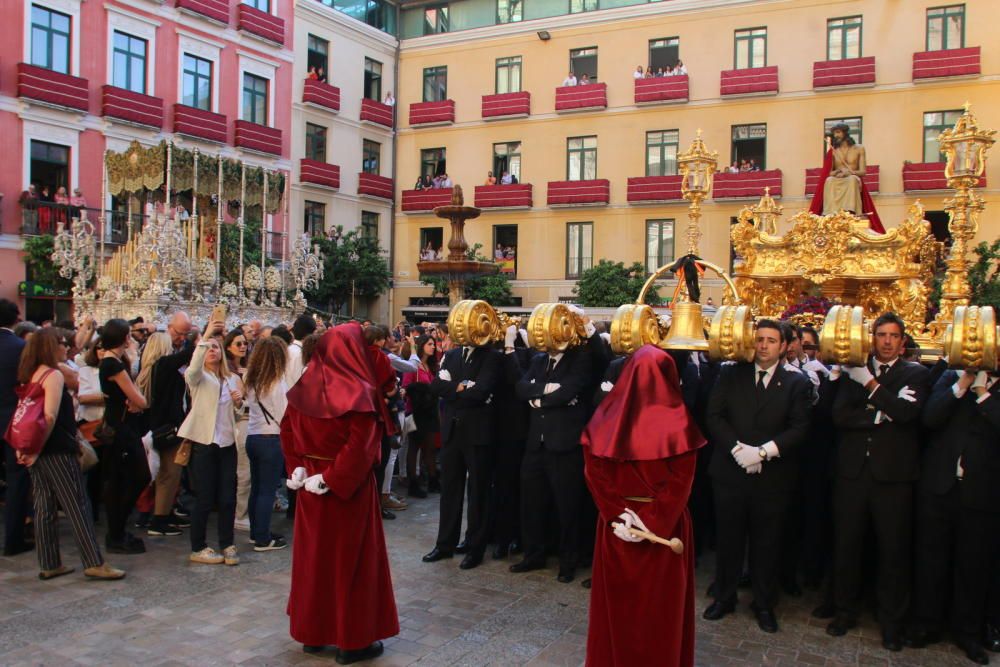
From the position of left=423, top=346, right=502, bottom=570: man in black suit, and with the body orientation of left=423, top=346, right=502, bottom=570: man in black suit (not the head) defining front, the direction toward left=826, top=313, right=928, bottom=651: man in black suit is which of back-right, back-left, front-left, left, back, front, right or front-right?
left

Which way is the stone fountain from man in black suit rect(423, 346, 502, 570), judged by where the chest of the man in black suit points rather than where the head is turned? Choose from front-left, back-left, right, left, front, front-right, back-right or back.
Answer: back-right

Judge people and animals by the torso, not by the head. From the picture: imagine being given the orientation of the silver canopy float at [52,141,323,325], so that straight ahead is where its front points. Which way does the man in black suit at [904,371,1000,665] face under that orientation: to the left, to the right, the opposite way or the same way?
the same way

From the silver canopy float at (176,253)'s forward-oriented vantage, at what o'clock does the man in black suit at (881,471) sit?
The man in black suit is roughly at 10 o'clock from the silver canopy float.

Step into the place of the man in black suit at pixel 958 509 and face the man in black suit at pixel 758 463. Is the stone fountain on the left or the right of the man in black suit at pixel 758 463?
right

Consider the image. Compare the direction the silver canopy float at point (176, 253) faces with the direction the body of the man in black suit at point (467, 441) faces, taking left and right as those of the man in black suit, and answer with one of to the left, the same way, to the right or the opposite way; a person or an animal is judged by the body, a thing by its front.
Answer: the same way

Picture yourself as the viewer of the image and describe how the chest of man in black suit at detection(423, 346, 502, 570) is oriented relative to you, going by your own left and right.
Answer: facing the viewer and to the left of the viewer

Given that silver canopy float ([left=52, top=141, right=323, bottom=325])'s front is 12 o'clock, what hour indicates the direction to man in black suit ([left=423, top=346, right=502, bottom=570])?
The man in black suit is roughly at 10 o'clock from the silver canopy float.

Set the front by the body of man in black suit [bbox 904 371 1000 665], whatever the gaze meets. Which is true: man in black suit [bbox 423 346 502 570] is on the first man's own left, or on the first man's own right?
on the first man's own right

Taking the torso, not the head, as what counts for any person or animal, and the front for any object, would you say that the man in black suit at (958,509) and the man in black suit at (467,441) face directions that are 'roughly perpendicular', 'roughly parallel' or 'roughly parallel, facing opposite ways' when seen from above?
roughly parallel

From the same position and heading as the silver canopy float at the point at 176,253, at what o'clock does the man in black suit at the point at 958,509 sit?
The man in black suit is roughly at 10 o'clock from the silver canopy float.

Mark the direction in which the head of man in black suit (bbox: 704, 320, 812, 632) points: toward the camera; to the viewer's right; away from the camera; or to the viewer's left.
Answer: toward the camera

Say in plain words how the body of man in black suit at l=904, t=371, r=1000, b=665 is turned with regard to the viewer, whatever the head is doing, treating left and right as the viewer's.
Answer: facing the viewer

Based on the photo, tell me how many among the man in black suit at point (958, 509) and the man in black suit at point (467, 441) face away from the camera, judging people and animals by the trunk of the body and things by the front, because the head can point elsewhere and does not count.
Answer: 0

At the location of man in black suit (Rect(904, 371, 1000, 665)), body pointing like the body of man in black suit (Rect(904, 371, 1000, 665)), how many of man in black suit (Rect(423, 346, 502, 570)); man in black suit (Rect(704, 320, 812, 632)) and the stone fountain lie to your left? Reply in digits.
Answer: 0
